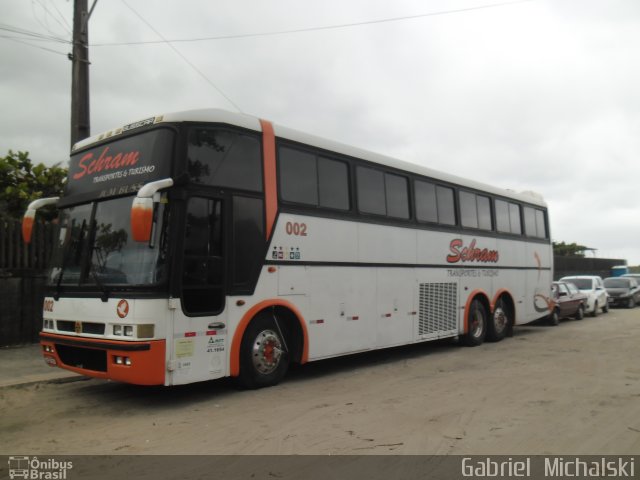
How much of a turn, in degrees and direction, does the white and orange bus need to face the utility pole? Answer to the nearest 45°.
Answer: approximately 90° to its right

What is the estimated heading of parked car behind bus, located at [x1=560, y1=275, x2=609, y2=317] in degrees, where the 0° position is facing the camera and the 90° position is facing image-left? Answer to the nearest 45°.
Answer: approximately 45°

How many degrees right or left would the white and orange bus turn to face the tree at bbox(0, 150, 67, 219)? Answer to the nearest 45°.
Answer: approximately 90° to its right

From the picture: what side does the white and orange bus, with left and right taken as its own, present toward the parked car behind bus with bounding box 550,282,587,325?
back

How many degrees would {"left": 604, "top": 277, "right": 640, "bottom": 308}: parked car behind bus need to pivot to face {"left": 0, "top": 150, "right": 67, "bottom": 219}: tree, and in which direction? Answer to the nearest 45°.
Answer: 0° — it already faces it

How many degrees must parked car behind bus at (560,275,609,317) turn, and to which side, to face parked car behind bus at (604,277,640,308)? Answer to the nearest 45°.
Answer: approximately 135° to its right

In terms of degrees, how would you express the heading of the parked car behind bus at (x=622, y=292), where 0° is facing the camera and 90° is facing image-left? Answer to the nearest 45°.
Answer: approximately 45°

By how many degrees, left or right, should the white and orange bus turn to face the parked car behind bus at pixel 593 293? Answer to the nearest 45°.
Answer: approximately 180°

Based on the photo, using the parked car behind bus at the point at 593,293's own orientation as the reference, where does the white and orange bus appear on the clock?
The white and orange bus is roughly at 11 o'clock from the parked car behind bus.
